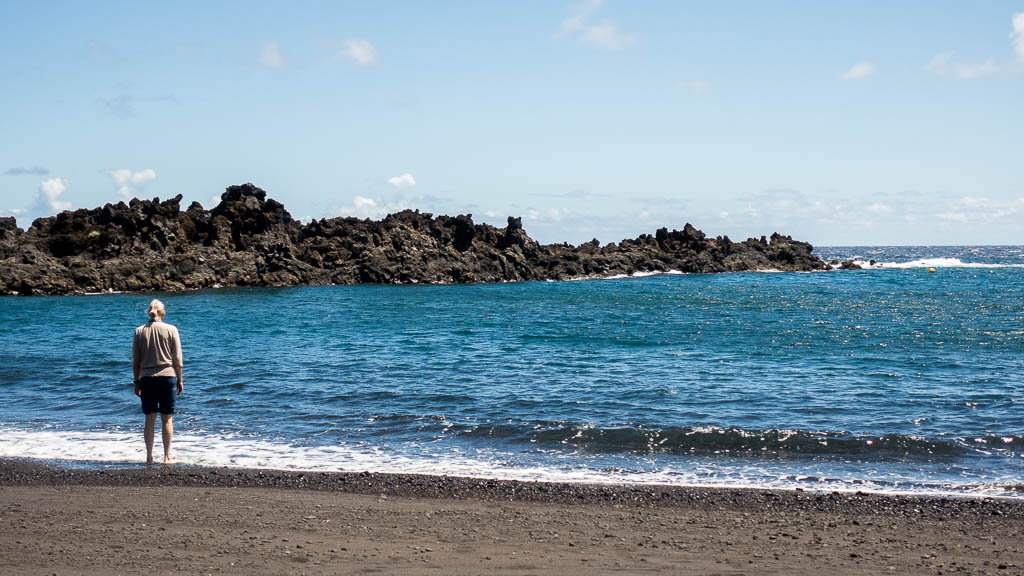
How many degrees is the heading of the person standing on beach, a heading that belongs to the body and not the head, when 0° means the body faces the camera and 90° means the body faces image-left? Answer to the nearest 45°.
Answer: approximately 180°
